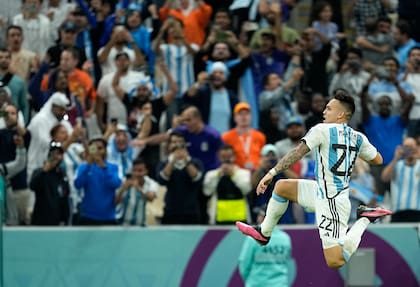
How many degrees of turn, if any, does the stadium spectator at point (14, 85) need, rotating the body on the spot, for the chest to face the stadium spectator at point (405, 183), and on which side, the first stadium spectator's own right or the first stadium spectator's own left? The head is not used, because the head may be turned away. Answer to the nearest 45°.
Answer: approximately 90° to the first stadium spectator's own left

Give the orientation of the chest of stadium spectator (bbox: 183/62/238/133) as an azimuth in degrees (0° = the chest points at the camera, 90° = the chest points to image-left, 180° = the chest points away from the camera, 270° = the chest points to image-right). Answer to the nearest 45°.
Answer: approximately 0°
